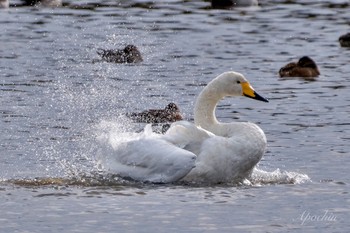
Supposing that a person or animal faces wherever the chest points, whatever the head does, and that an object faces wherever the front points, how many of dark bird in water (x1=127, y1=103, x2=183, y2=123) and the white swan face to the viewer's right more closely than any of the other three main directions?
2

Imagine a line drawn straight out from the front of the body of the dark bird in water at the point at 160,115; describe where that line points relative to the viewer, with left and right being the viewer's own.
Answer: facing to the right of the viewer

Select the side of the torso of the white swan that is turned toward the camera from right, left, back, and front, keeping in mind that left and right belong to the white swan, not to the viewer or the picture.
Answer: right

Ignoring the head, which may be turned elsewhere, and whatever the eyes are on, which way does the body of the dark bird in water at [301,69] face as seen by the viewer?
to the viewer's right

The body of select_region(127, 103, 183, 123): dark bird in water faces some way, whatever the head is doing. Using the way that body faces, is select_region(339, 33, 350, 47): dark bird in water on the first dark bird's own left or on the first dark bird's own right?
on the first dark bird's own left

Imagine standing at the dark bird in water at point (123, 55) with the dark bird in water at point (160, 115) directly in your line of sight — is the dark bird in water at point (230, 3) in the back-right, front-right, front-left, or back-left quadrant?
back-left

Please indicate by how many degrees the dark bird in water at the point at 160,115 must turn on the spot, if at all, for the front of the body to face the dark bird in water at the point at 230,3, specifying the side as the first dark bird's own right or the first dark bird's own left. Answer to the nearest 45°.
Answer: approximately 90° to the first dark bird's own left

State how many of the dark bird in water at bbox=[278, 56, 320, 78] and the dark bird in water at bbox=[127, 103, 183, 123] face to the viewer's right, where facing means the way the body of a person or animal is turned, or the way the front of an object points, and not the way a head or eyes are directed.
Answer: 2
